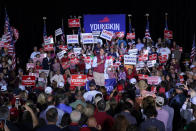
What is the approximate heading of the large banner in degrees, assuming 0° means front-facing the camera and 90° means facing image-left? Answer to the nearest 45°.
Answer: approximately 0°

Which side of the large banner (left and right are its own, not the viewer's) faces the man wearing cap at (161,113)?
front
